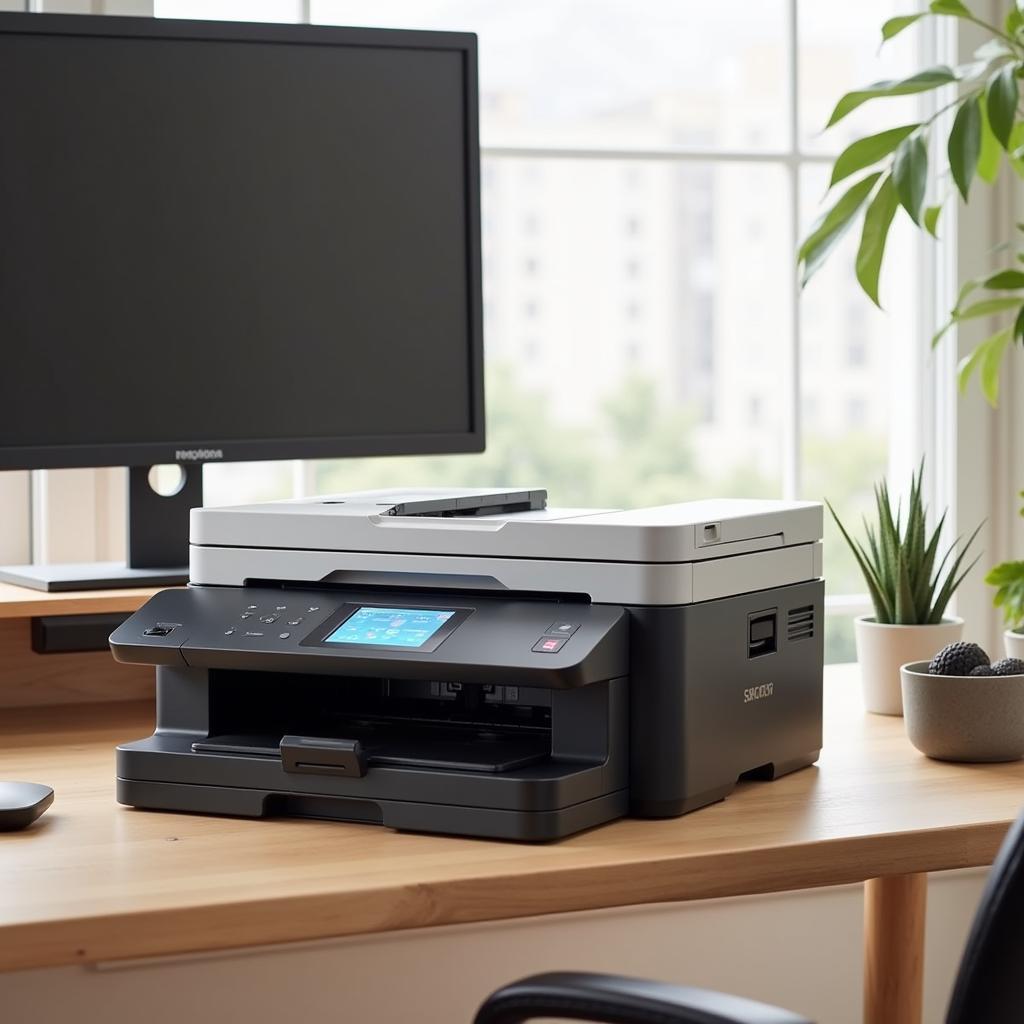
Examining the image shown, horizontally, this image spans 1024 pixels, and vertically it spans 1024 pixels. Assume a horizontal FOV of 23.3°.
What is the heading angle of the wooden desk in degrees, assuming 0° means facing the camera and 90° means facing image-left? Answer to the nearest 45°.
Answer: approximately 0°

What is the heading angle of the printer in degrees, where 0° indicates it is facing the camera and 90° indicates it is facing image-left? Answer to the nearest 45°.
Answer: approximately 45°
